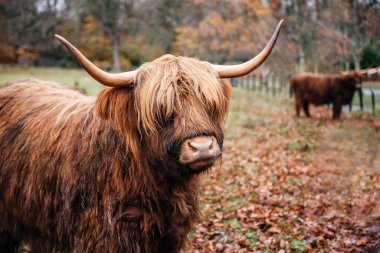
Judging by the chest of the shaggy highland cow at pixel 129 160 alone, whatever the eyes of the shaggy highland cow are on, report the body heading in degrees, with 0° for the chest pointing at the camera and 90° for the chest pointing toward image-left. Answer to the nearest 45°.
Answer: approximately 315°

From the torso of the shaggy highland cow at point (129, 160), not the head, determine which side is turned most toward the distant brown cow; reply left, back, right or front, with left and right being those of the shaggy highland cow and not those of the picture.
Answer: left

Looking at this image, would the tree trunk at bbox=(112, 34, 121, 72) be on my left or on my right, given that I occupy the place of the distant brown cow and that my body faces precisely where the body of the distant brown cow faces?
on my left

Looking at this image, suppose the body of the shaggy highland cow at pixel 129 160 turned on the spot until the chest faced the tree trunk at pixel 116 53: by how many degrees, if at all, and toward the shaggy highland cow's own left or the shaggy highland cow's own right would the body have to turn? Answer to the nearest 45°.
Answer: approximately 135° to the shaggy highland cow's own left

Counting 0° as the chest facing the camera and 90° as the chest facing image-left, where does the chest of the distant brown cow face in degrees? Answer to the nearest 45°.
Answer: approximately 270°
